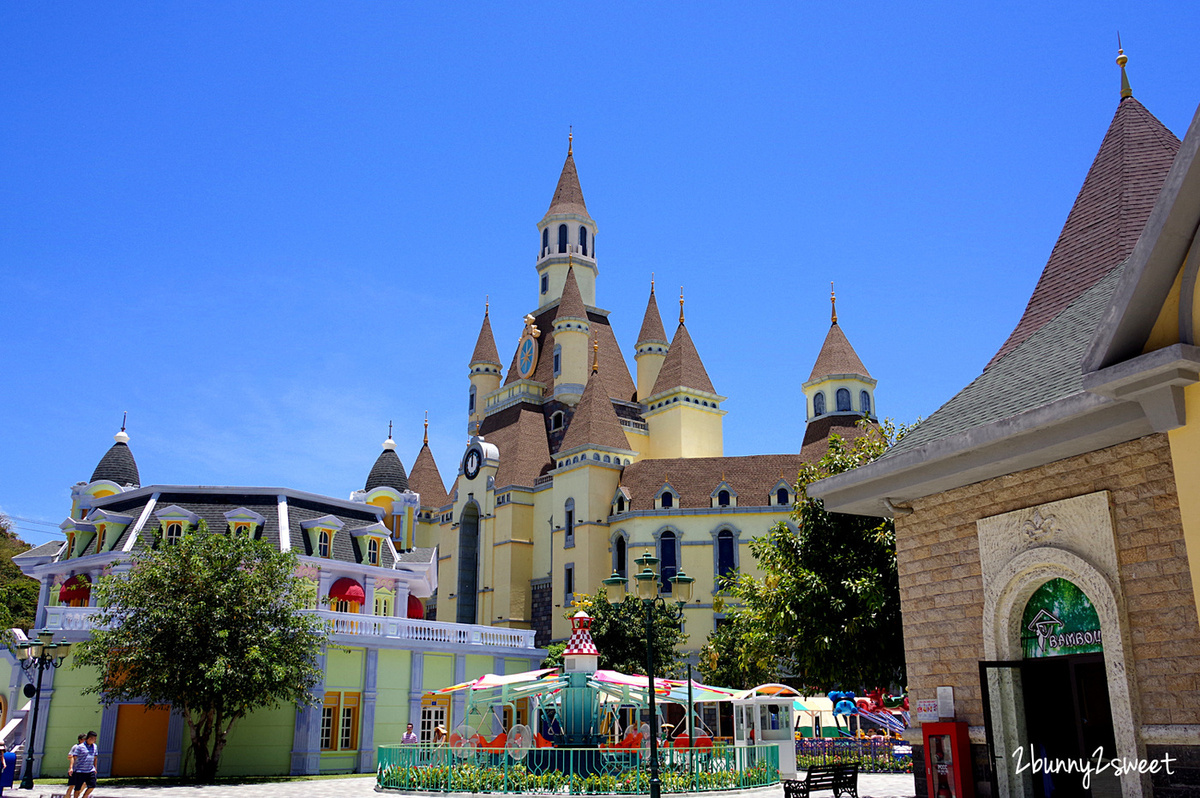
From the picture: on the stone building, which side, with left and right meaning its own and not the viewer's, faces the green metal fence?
right

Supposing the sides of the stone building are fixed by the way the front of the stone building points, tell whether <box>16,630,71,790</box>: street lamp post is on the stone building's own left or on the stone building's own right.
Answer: on the stone building's own right

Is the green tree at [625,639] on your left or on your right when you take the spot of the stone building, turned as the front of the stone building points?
on your right

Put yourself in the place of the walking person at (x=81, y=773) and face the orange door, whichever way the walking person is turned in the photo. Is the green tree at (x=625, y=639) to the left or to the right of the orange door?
right

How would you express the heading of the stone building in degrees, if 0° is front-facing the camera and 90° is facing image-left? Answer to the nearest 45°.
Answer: approximately 45°

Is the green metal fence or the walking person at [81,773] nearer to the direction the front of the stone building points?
the walking person

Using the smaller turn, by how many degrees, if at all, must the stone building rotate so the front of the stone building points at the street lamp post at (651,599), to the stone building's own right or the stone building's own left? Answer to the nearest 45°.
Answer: approximately 90° to the stone building's own right

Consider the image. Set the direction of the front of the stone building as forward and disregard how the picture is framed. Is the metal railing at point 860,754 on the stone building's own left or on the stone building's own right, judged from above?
on the stone building's own right
